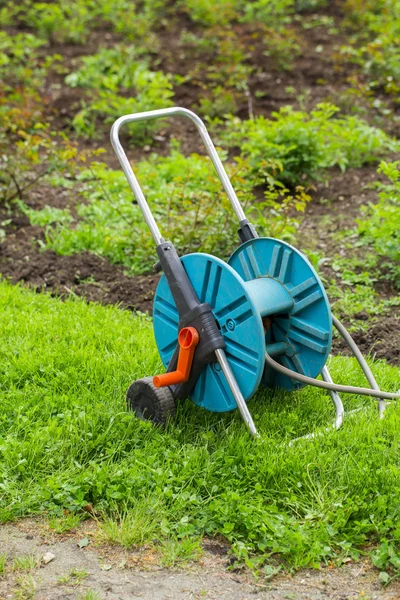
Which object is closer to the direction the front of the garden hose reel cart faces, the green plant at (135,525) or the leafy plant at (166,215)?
the green plant

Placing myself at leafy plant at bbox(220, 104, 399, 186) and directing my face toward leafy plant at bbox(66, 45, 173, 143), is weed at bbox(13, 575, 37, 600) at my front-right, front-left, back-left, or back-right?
back-left

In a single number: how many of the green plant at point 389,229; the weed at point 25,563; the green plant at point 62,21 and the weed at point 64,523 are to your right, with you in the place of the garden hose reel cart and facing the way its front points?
2

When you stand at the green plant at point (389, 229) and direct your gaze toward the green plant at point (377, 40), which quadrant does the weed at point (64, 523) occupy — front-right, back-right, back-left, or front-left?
back-left
